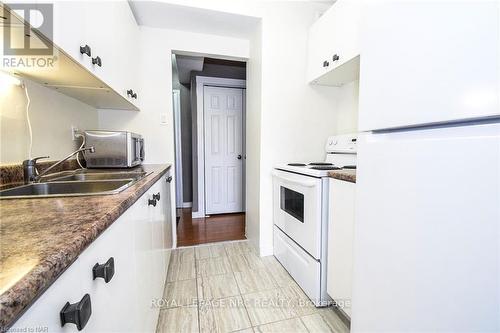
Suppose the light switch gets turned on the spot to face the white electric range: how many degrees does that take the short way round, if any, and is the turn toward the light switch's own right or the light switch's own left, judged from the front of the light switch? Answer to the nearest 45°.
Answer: approximately 45° to the light switch's own left

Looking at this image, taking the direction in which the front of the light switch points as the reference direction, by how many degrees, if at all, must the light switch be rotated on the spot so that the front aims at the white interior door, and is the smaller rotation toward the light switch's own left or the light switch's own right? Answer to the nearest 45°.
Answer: approximately 135° to the light switch's own left

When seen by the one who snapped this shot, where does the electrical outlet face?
facing the viewer and to the right of the viewer

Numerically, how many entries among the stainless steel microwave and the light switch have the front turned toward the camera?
1

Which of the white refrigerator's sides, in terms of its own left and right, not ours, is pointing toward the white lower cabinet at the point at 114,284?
front

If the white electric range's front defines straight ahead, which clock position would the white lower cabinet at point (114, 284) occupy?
The white lower cabinet is roughly at 11 o'clock from the white electric range.

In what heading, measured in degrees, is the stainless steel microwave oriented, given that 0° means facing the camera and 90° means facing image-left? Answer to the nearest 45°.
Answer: approximately 270°

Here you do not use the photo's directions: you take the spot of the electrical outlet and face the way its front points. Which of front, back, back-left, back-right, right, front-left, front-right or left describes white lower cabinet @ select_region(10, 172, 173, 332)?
front-right

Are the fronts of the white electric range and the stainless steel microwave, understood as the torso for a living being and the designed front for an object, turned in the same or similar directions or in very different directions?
very different directions
